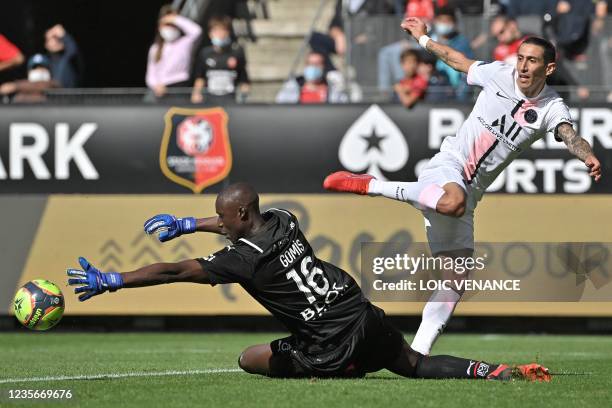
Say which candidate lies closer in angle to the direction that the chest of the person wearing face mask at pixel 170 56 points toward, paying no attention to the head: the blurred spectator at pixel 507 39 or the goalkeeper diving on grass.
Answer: the goalkeeper diving on grass

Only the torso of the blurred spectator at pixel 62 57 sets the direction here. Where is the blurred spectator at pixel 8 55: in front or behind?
in front

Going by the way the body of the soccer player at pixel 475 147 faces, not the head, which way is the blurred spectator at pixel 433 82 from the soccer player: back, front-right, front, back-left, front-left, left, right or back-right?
back

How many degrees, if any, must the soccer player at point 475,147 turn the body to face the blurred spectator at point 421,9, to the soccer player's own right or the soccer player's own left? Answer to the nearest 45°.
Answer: approximately 180°

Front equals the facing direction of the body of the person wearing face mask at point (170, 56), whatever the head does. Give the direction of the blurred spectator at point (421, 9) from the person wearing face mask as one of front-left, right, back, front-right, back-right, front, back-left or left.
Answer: left

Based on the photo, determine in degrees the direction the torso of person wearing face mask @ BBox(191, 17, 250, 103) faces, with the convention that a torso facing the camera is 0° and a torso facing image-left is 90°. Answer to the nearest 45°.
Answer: approximately 0°

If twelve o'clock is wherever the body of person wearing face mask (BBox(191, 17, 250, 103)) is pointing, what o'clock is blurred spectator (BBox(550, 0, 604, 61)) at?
The blurred spectator is roughly at 9 o'clock from the person wearing face mask.

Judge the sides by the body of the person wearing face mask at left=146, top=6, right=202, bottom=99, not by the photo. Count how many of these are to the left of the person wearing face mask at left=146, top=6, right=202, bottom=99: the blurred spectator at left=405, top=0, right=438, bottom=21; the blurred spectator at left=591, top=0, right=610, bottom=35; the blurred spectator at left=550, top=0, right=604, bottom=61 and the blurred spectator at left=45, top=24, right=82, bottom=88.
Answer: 3
